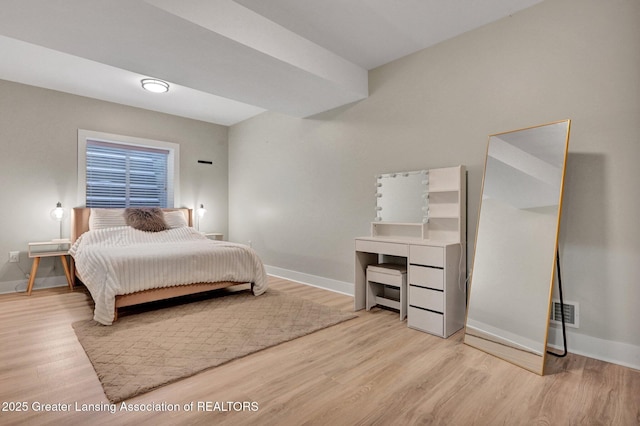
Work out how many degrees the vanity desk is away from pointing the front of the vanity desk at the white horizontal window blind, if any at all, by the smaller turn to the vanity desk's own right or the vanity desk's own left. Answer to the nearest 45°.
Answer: approximately 45° to the vanity desk's own right

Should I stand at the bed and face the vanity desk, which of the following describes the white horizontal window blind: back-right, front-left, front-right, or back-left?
back-left

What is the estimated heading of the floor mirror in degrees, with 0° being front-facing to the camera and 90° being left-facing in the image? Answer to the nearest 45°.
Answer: approximately 45°

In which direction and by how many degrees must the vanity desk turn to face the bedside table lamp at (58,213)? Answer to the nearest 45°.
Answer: approximately 45° to its right
